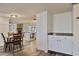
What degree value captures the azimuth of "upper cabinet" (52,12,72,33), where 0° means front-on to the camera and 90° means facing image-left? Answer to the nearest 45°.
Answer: approximately 45°

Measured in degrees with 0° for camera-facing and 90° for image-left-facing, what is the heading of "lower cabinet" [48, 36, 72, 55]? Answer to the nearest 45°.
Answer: approximately 45°
